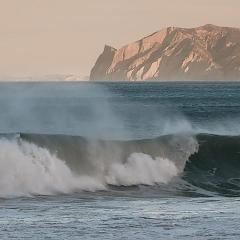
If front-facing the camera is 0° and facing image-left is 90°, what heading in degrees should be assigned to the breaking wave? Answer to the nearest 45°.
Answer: approximately 0°
